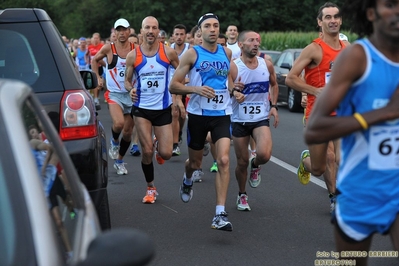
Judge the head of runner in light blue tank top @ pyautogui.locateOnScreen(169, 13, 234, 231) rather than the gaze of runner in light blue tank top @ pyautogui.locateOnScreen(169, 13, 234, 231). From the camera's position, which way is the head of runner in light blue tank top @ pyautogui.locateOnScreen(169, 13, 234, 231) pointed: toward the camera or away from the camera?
toward the camera

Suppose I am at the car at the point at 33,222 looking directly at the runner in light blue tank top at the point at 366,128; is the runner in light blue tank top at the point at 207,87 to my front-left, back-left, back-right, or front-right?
front-left

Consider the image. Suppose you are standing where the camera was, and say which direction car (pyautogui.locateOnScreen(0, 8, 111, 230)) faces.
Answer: facing away from the viewer

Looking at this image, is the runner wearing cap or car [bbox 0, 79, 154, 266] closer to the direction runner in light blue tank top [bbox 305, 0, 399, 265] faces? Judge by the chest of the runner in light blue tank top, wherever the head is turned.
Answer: the car

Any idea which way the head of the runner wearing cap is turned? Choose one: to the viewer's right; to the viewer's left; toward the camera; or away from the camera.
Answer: toward the camera

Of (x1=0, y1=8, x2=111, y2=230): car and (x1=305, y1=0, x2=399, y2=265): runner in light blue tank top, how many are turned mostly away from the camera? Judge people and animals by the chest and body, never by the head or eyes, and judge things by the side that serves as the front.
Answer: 1

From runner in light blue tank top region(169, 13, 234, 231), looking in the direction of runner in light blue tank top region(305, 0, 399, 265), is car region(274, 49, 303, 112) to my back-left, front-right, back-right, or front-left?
back-left

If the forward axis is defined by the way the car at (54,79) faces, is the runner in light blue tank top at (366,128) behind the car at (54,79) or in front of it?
behind

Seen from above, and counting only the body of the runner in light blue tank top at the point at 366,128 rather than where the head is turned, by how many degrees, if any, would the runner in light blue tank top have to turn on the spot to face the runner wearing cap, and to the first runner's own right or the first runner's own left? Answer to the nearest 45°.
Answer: approximately 180°

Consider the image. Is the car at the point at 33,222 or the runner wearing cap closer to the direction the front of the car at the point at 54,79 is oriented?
the runner wearing cap

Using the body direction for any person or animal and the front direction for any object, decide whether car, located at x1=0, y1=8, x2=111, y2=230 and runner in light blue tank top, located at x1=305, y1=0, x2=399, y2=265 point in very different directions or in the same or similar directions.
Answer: very different directions

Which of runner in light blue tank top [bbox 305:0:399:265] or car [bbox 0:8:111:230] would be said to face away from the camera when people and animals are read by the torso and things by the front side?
the car

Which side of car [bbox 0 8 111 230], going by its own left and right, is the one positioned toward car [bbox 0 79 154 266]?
back
